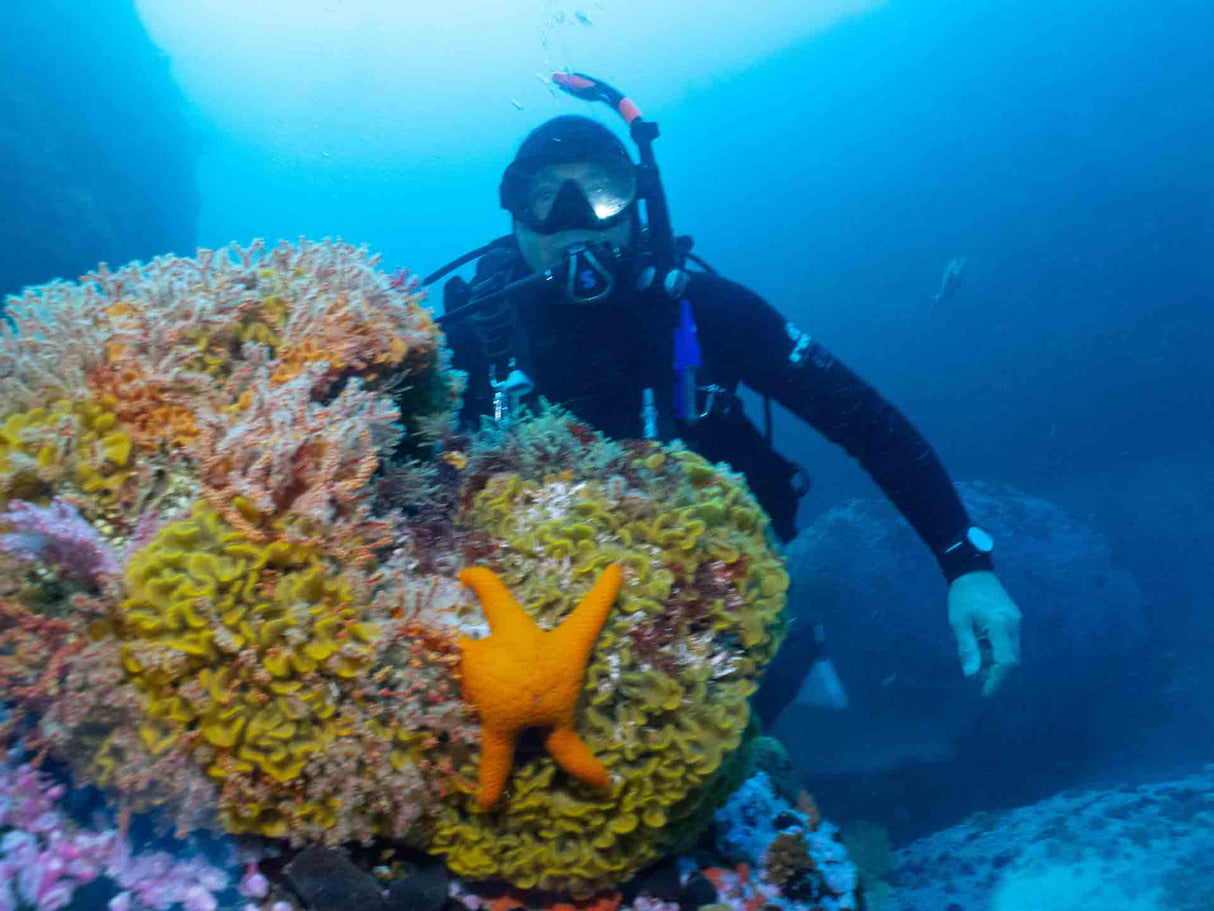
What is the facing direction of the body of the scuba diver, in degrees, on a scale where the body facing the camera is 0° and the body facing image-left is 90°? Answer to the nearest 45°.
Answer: approximately 0°

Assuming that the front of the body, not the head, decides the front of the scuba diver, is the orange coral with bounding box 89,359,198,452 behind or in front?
in front
